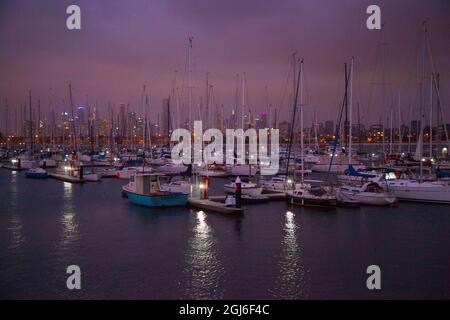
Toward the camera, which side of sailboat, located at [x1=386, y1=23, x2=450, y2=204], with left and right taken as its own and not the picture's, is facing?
left
